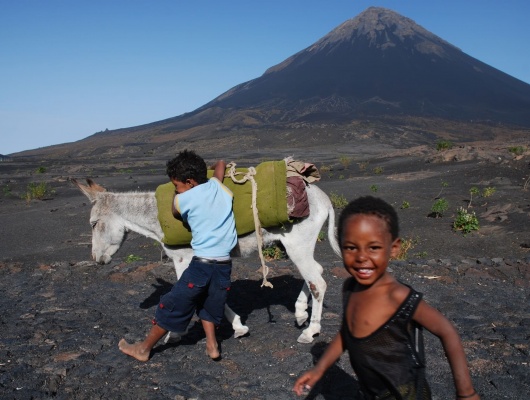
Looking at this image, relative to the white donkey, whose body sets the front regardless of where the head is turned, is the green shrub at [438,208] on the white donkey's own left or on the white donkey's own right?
on the white donkey's own right

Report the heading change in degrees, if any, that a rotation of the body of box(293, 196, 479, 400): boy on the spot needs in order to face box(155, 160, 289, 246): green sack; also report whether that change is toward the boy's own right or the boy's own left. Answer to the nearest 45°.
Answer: approximately 90° to the boy's own right

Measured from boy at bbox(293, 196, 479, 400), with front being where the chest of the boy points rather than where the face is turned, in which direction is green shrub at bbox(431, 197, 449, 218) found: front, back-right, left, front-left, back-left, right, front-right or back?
back-right

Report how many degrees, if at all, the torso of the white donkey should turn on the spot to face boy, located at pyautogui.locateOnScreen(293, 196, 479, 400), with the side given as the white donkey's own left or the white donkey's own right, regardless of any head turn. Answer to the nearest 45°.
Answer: approximately 90° to the white donkey's own left

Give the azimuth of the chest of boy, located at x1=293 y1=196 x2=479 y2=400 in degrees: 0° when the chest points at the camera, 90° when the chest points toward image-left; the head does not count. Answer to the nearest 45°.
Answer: approximately 45°

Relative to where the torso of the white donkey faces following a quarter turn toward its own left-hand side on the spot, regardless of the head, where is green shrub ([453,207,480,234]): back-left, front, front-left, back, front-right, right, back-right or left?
back-left

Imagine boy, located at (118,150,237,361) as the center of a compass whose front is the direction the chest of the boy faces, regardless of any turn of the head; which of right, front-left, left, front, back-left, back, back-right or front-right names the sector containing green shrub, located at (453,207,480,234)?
right

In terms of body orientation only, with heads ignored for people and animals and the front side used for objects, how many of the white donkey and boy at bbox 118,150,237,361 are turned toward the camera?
0

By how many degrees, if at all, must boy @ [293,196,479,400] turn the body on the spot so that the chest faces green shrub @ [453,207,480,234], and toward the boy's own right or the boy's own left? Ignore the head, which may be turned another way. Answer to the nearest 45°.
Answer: approximately 135° to the boy's own right

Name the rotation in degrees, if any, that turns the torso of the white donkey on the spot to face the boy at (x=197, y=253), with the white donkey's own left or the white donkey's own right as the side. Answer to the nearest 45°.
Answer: approximately 45° to the white donkey's own left

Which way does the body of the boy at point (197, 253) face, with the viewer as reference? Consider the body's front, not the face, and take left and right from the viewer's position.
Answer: facing away from the viewer and to the left of the viewer

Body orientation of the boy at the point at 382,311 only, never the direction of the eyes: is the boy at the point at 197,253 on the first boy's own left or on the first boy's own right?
on the first boy's own right

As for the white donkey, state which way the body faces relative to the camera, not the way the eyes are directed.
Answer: to the viewer's left
